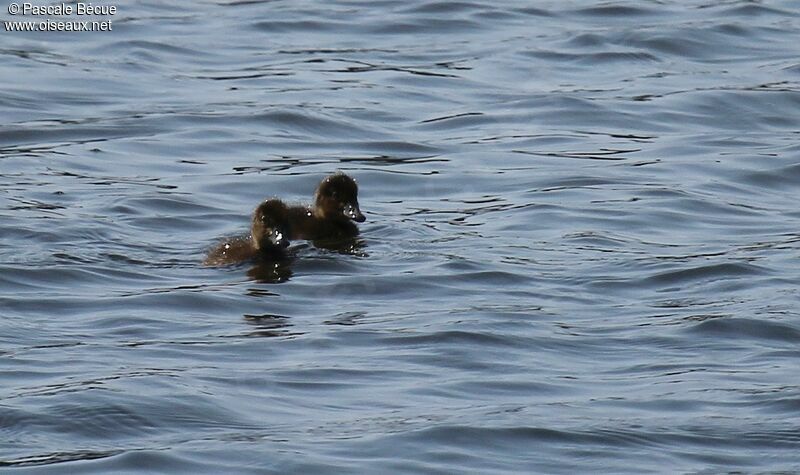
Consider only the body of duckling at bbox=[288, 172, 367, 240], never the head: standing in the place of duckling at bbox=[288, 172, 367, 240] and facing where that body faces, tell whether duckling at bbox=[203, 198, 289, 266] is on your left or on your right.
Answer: on your right

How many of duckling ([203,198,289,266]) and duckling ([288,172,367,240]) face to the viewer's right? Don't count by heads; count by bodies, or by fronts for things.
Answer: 2

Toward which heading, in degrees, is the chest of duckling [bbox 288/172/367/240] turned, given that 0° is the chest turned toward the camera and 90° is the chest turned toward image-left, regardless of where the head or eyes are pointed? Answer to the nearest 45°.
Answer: approximately 270°

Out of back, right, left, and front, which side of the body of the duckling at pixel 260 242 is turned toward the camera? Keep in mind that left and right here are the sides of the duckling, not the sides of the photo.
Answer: right

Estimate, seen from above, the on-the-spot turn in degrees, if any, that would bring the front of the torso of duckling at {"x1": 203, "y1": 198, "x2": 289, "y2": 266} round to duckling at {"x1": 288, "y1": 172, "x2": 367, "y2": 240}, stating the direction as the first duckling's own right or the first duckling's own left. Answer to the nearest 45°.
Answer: approximately 45° to the first duckling's own left
